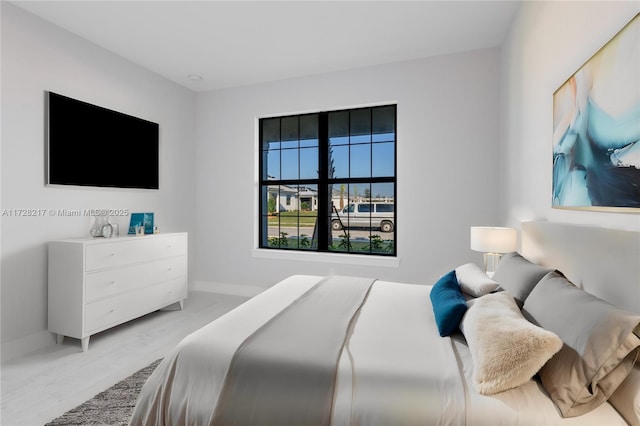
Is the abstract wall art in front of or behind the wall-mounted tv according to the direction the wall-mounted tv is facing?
in front

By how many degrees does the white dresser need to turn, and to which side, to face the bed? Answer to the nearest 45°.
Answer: approximately 45° to its right

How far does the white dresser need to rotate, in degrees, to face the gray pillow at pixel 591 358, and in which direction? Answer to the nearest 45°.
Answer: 0° — it already faces it

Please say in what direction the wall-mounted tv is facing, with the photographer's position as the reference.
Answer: facing the viewer and to the right of the viewer

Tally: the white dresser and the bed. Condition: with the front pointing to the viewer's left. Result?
1

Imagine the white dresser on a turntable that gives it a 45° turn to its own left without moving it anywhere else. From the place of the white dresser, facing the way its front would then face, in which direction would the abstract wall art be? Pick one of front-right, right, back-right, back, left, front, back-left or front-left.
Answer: front-right

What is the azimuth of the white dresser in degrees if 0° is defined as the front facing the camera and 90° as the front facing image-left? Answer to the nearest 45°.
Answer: approximately 315°

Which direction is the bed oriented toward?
to the viewer's left

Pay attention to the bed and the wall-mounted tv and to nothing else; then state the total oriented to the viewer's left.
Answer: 1

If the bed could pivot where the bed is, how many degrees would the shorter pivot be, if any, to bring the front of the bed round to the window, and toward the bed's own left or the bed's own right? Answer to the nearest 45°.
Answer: approximately 90° to the bed's own right

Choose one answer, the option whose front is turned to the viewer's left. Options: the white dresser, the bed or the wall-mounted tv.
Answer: the bed

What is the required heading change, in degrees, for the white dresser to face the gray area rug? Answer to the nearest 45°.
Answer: approximately 45° to its right

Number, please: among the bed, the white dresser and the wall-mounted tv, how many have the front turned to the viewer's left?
1

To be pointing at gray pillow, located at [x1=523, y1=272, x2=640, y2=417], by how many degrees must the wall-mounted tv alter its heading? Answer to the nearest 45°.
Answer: approximately 45° to its right
